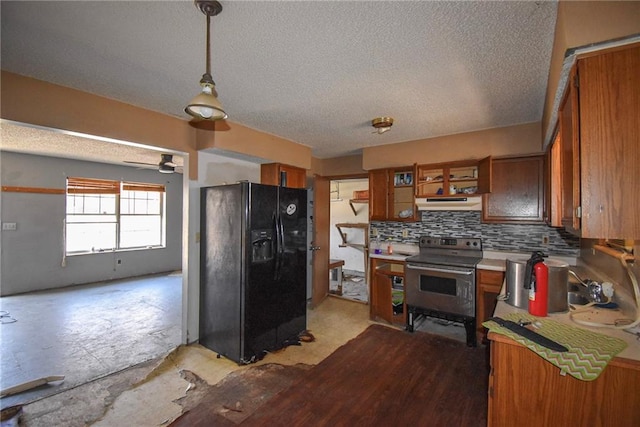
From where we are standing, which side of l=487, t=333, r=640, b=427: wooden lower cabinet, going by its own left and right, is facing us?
left

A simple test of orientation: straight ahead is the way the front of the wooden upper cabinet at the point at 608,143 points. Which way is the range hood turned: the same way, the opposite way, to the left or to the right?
to the left

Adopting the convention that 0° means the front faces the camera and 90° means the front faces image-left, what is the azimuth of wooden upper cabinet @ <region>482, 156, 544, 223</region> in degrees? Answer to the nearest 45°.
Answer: approximately 0°

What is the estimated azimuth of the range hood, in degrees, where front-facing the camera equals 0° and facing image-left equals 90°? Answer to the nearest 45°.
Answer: approximately 0°

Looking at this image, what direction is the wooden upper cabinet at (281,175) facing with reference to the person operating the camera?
facing the viewer and to the right of the viewer

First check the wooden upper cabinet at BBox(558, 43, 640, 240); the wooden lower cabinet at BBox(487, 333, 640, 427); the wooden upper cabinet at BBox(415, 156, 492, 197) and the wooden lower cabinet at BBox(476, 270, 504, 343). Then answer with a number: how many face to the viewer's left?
2

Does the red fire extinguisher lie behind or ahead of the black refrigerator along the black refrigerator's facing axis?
ahead
